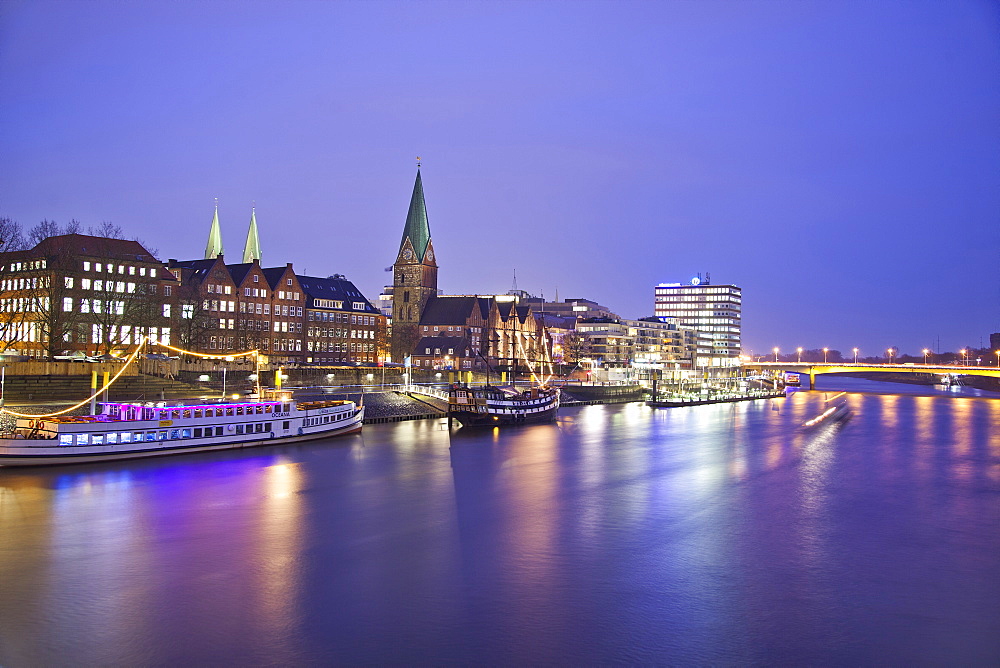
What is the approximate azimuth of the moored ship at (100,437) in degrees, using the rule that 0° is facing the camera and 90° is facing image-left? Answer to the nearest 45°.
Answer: approximately 225°
